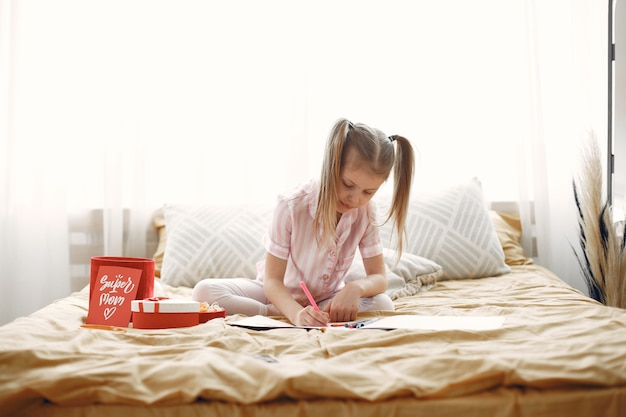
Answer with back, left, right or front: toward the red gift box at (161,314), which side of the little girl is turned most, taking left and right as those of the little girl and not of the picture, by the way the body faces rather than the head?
right

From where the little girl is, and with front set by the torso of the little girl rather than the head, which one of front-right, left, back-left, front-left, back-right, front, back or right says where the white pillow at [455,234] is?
left

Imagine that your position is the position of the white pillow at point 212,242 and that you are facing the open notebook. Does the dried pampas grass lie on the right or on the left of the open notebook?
left

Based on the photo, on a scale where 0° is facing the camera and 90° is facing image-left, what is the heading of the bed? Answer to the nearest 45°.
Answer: approximately 0°

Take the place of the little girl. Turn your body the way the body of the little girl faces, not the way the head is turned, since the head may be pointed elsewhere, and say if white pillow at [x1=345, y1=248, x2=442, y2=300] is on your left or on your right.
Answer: on your left

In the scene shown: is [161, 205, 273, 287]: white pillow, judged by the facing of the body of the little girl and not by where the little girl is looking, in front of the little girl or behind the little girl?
behind

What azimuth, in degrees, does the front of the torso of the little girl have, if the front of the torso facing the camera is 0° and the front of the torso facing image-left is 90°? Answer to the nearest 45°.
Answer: approximately 315°
